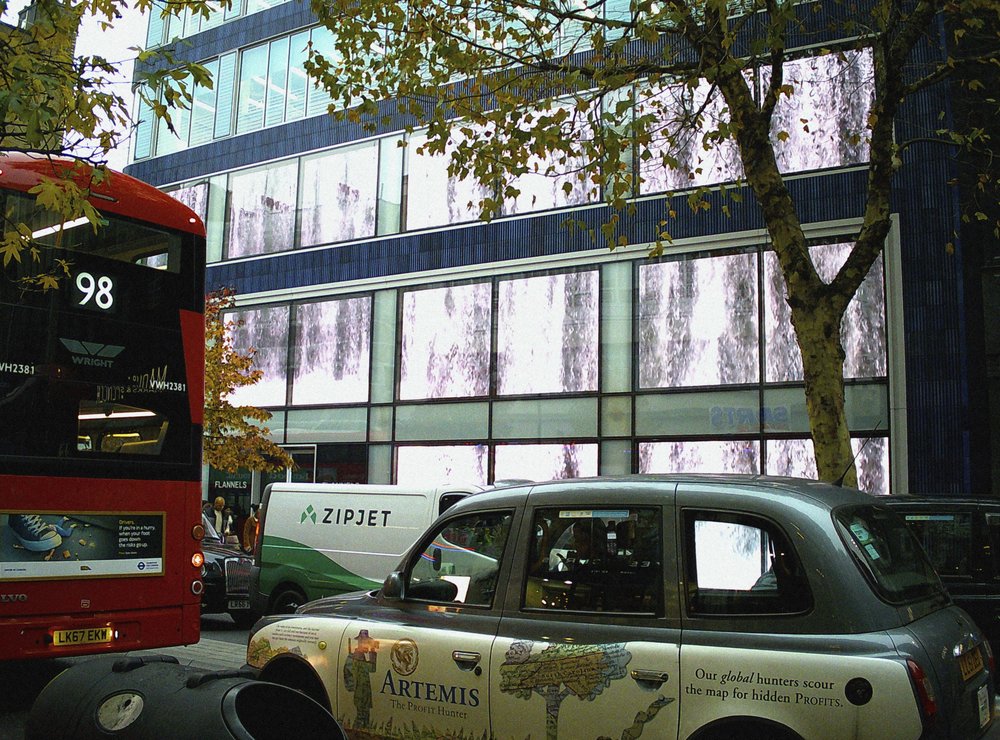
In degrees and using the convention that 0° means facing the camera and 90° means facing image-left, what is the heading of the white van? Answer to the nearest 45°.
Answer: approximately 270°

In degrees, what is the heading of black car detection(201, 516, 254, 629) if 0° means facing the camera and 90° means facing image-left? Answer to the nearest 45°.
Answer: approximately 315°

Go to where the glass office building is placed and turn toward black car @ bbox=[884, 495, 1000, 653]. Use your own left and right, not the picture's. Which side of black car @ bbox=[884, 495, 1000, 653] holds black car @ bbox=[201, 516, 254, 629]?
right
